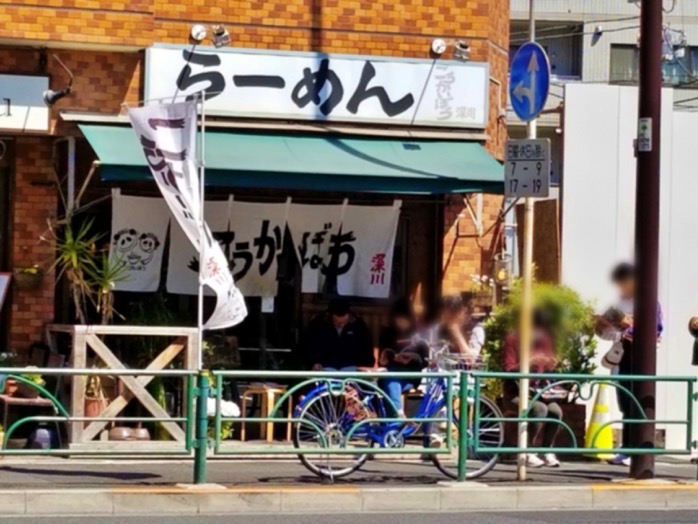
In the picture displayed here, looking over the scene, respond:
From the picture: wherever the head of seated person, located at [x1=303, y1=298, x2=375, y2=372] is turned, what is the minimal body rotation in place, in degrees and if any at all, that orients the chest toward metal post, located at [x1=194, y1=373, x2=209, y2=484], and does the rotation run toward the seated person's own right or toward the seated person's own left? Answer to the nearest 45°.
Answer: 0° — they already face it

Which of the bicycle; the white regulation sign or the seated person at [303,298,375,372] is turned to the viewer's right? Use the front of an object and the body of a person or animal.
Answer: the bicycle

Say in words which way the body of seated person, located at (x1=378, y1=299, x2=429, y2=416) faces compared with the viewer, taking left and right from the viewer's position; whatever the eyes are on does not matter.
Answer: facing the viewer

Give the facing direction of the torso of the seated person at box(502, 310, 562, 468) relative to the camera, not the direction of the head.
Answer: toward the camera

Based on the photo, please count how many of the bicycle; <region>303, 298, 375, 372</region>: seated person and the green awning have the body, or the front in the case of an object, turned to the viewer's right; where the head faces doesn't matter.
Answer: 1

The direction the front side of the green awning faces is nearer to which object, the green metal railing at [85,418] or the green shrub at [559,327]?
the green metal railing

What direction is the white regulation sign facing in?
toward the camera

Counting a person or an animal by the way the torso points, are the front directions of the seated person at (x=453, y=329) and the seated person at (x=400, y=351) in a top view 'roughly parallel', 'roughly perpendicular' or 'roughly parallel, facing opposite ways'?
roughly parallel

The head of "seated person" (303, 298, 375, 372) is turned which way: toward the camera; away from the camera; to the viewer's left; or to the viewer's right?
toward the camera

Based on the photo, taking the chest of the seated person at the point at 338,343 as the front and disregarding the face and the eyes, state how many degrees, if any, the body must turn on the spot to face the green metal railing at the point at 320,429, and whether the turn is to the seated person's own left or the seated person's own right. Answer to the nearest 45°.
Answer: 0° — they already face it

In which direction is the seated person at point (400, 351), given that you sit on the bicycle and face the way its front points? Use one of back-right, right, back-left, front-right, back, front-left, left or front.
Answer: left

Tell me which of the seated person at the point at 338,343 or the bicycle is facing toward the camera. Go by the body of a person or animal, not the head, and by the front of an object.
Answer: the seated person

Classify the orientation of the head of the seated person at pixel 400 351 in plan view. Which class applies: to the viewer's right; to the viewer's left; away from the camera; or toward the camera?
toward the camera

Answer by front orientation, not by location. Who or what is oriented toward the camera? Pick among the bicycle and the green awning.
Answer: the green awning

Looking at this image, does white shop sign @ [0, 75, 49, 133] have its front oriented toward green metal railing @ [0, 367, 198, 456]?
yes

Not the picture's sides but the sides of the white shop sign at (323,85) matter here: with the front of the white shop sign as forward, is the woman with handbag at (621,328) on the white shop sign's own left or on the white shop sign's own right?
on the white shop sign's own left

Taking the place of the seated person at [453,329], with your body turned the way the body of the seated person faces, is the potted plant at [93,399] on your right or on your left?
on your right
